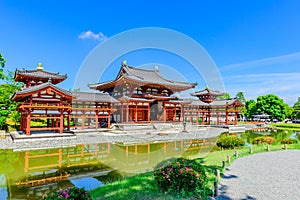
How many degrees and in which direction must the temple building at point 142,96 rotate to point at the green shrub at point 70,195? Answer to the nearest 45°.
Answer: approximately 45° to its right

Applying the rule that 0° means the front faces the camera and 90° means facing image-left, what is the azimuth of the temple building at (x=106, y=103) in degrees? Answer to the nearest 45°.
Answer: approximately 315°

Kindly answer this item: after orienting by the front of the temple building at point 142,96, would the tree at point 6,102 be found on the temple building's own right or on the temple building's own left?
on the temple building's own right

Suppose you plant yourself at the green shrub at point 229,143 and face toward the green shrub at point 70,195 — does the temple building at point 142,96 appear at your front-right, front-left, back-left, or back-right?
back-right

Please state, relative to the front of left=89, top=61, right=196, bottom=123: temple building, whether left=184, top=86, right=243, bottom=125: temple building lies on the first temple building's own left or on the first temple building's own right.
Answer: on the first temple building's own left

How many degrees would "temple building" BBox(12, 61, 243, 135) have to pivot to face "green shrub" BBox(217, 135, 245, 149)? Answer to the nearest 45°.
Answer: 0° — it already faces it
